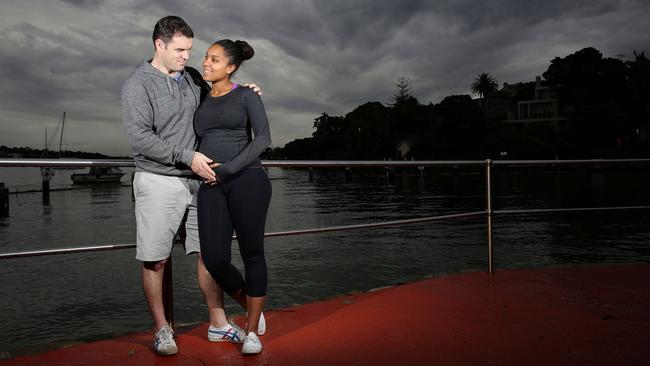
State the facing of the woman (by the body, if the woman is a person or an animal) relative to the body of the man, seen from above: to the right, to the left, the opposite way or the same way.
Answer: to the right

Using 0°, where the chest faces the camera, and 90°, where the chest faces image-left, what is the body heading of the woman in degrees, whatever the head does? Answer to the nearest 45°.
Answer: approximately 45°
